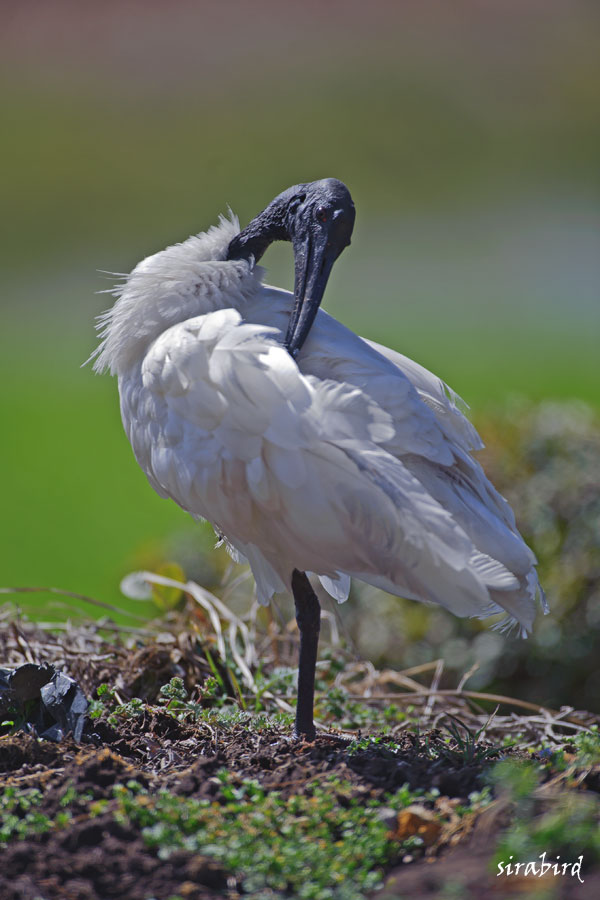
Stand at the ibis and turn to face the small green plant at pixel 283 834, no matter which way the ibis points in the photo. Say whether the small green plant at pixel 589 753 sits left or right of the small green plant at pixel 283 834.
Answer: left

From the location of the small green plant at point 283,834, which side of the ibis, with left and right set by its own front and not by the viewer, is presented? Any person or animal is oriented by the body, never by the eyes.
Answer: left

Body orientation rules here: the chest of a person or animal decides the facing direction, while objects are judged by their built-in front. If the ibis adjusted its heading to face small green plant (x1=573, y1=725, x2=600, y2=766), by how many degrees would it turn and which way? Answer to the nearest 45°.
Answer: approximately 135° to its left

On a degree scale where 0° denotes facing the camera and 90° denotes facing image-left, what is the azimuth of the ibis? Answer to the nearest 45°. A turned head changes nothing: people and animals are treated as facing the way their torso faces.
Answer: approximately 90°
